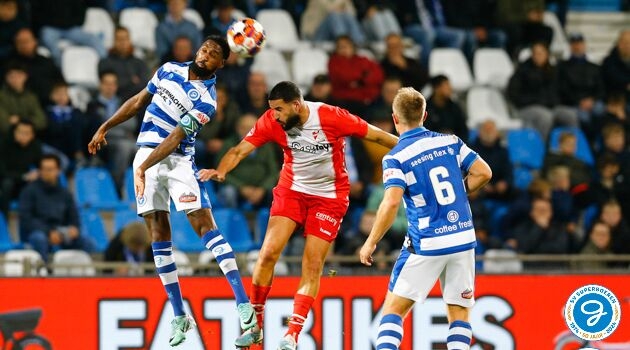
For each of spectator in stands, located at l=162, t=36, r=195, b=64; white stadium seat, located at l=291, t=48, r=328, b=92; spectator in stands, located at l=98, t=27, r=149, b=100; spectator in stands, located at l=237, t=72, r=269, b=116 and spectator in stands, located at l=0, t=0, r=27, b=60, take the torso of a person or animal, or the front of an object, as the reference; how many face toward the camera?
5

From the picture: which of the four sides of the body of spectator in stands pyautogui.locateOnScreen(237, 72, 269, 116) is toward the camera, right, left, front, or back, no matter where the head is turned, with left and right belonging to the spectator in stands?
front

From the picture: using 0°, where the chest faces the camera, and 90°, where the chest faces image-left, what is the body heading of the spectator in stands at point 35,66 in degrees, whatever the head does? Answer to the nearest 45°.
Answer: approximately 0°

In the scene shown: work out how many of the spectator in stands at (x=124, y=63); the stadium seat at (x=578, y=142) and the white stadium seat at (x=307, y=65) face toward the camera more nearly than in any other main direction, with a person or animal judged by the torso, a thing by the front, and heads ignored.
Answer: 3

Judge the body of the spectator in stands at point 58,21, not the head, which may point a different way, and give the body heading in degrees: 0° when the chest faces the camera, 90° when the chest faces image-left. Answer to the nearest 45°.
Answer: approximately 0°

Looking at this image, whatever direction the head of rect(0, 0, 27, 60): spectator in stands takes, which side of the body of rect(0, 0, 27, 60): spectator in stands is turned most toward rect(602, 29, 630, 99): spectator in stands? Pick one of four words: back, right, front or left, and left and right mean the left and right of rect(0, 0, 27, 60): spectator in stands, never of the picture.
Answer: left

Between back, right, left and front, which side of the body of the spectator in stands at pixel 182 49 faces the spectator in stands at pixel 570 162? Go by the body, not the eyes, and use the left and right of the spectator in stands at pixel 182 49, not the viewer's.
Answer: left
